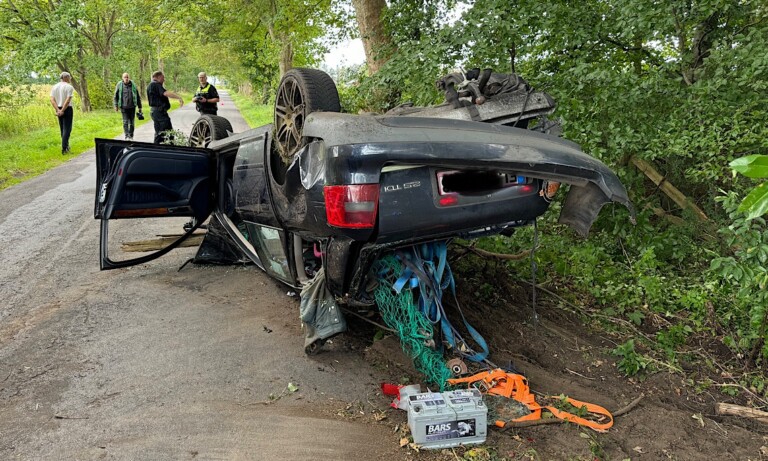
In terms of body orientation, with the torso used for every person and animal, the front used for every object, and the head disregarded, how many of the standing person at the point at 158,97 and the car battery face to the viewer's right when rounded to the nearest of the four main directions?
1

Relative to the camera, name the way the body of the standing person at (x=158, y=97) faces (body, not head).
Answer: to the viewer's right

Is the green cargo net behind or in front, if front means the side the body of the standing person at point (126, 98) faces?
in front

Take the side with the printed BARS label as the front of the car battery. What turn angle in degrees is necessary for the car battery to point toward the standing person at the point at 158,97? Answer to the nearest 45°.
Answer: approximately 135° to its right

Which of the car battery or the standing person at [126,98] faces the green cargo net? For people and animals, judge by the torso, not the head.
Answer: the standing person

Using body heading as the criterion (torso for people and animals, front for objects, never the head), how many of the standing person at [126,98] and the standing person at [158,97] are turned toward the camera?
1

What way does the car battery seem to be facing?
toward the camera

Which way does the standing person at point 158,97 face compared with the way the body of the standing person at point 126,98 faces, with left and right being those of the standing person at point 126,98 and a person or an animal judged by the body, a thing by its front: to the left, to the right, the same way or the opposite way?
to the left

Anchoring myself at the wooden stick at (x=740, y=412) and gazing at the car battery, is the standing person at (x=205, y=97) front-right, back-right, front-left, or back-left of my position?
front-right

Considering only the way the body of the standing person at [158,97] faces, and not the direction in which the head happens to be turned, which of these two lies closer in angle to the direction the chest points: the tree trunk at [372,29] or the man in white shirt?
the tree trunk

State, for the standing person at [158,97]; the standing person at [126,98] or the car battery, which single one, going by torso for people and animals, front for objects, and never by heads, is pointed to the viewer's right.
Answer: the standing person at [158,97]

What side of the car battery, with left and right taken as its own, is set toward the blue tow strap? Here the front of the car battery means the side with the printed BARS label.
back

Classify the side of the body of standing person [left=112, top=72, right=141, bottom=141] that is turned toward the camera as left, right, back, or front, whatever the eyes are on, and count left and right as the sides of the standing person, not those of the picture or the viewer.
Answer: front

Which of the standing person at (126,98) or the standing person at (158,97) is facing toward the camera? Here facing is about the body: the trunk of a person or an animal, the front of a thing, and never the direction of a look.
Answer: the standing person at (126,98)

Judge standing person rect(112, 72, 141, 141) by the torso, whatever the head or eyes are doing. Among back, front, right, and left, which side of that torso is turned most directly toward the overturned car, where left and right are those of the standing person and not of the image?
front

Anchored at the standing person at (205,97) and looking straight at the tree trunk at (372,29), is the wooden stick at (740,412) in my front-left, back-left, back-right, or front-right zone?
front-right

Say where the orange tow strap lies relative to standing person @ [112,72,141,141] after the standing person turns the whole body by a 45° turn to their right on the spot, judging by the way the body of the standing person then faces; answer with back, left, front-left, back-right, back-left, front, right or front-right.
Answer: front-left
